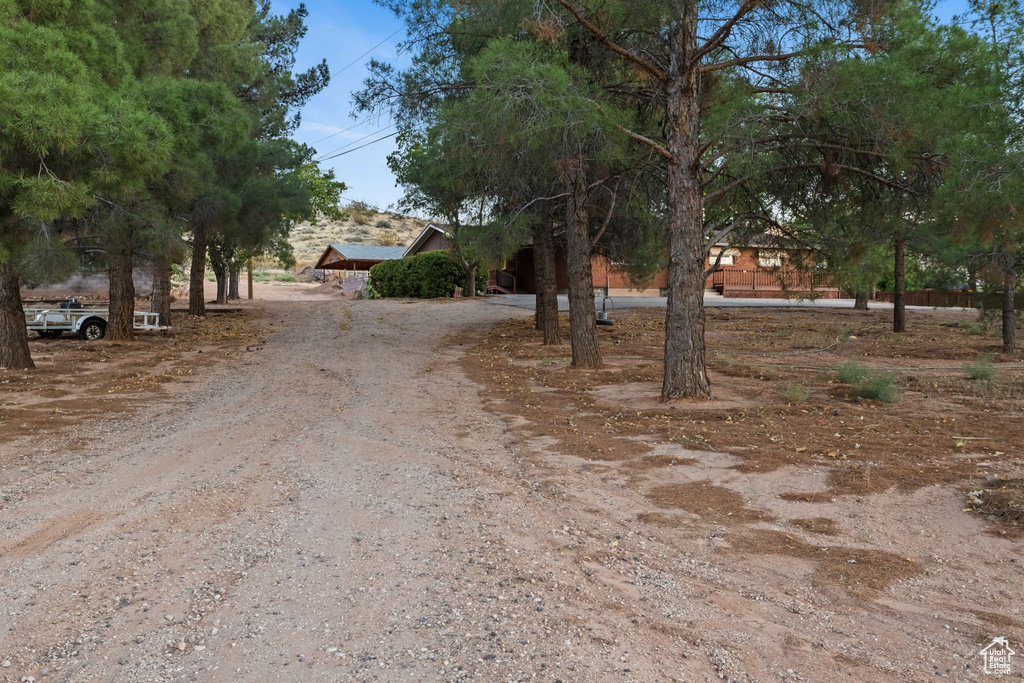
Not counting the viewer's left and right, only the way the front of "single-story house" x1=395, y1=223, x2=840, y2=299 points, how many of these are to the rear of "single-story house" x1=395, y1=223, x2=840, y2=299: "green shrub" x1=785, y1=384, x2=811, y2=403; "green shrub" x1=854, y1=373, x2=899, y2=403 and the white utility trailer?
0

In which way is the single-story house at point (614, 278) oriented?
toward the camera

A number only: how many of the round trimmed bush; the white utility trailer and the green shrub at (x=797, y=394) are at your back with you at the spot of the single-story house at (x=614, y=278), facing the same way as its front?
0

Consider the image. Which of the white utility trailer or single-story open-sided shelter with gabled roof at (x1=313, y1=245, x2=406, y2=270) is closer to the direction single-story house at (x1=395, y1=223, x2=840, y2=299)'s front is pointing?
the white utility trailer

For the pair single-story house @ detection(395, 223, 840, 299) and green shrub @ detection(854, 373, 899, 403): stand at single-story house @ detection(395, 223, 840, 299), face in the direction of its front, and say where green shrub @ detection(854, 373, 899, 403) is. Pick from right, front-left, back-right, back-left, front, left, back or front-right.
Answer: front

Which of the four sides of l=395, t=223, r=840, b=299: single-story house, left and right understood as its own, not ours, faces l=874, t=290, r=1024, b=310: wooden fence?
left

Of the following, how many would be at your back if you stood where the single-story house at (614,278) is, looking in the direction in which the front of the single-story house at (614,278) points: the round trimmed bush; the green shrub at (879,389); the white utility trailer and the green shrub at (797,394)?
0

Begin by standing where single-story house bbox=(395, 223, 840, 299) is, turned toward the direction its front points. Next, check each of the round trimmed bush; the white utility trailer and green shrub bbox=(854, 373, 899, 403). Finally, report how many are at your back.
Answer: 0

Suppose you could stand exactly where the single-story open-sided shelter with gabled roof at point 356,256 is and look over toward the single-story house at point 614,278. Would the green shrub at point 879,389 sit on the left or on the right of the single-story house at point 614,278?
right

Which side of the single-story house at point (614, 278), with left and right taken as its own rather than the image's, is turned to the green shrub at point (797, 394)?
front

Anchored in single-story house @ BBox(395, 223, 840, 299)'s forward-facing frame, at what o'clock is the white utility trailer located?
The white utility trailer is roughly at 1 o'clock from the single-story house.

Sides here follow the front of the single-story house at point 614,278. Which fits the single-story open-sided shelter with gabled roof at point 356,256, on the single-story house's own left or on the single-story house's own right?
on the single-story house's own right
